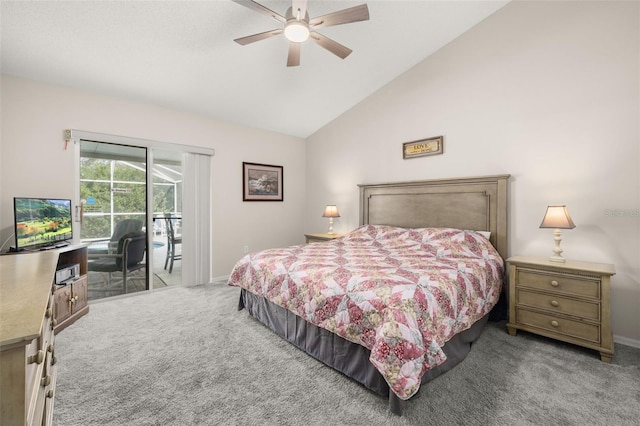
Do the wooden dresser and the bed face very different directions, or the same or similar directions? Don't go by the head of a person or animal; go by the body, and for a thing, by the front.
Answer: very different directions

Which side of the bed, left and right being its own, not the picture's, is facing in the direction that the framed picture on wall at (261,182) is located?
right

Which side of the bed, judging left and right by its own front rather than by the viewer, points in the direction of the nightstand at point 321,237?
right

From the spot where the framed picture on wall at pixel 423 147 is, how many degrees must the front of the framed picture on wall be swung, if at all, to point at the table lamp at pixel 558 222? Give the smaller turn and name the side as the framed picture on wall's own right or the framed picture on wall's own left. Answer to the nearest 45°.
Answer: approximately 90° to the framed picture on wall's own left

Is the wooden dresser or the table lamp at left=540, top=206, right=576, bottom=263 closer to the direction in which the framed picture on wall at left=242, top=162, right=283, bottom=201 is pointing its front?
the table lamp

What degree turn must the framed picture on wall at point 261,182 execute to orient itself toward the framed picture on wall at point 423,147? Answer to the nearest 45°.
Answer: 0° — it already faces it

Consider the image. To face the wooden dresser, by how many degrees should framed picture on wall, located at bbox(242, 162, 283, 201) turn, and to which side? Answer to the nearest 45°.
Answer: approximately 45° to its right

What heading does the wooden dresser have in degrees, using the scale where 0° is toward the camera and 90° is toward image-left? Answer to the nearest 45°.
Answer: approximately 270°
